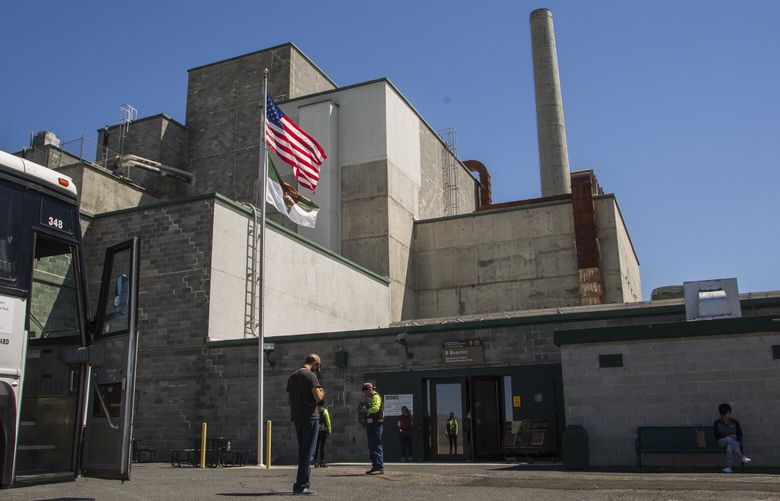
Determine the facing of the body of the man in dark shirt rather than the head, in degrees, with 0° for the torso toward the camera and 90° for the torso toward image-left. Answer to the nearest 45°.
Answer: approximately 225°

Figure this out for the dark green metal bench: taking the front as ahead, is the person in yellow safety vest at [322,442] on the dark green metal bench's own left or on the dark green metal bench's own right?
on the dark green metal bench's own right

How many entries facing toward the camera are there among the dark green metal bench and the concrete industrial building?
2

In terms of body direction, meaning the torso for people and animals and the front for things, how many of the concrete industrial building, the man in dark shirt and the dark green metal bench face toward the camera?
2

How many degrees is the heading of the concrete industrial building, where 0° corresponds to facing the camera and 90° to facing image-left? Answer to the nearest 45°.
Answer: approximately 0°

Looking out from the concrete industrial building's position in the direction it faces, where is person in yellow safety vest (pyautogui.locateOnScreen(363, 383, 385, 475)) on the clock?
The person in yellow safety vest is roughly at 12 o'clock from the concrete industrial building.
